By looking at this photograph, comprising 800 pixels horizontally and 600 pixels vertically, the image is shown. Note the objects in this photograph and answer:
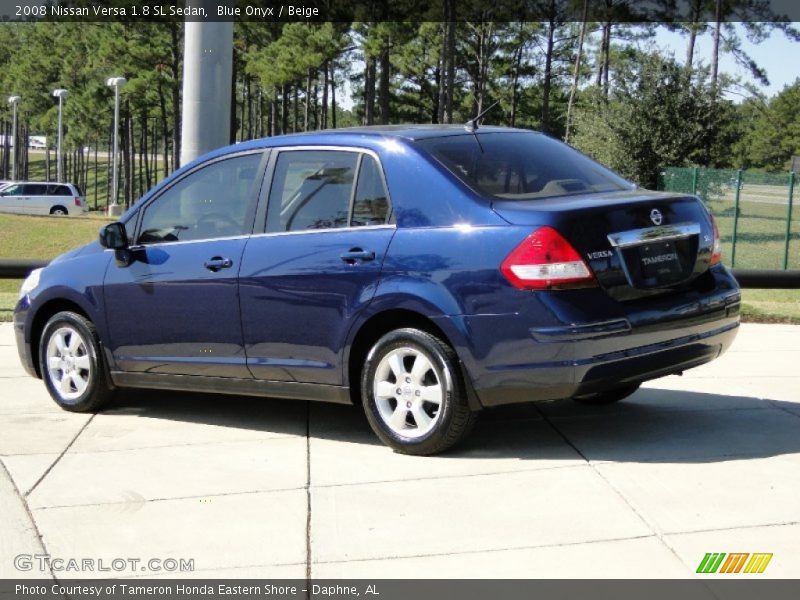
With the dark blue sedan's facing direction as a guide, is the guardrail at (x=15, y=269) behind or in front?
in front

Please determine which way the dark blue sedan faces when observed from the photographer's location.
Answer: facing away from the viewer and to the left of the viewer

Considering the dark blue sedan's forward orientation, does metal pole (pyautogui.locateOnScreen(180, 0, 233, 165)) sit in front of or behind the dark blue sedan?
in front

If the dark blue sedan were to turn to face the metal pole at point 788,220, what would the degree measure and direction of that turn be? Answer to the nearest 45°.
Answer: approximately 90° to its right

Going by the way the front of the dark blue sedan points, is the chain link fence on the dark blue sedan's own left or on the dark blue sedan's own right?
on the dark blue sedan's own right
